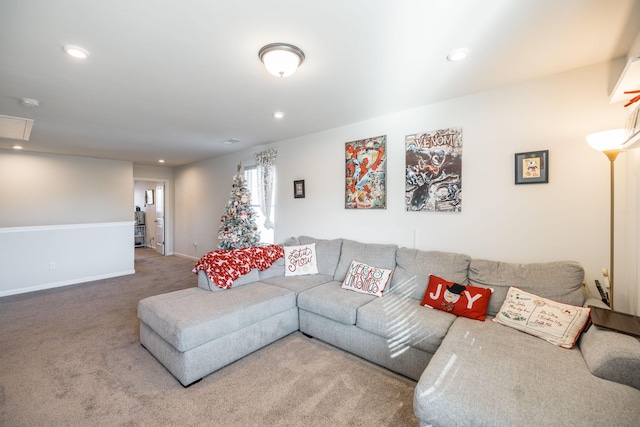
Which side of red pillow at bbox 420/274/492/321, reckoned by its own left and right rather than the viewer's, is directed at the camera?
front

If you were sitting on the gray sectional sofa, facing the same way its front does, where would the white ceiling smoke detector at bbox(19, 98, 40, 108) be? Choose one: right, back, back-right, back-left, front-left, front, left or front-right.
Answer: front-right

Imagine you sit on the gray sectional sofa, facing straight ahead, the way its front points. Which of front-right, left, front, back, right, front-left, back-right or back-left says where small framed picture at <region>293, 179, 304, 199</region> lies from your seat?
right

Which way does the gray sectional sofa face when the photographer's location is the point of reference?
facing the viewer and to the left of the viewer

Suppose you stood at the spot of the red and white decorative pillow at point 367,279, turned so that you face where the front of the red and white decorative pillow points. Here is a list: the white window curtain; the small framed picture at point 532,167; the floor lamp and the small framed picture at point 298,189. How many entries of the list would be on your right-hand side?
2

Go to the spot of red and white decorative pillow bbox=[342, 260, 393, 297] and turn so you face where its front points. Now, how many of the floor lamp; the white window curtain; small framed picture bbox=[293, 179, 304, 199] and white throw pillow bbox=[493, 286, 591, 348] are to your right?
2

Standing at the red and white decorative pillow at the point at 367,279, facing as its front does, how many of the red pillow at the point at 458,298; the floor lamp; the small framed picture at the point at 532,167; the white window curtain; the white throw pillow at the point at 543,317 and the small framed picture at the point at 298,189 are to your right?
2

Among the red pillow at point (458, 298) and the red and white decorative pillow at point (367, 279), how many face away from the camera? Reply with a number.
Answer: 0

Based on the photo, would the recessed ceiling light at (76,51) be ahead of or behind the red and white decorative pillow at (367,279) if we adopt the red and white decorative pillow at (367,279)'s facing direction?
ahead

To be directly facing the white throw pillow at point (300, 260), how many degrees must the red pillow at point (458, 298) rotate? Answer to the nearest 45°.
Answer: approximately 90° to its right

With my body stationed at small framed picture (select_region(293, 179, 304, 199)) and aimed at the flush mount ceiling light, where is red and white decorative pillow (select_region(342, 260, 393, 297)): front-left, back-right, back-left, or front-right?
front-left

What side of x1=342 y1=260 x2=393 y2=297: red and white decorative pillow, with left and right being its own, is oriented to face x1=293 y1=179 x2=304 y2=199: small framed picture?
right

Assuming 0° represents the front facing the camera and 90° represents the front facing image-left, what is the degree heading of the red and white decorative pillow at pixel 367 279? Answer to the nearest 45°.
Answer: approximately 45°

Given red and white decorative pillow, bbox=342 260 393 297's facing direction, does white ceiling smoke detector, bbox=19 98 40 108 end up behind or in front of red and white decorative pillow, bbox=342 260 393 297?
in front
